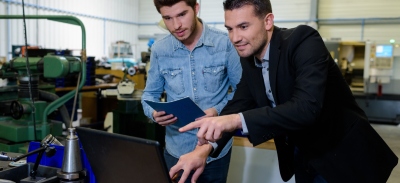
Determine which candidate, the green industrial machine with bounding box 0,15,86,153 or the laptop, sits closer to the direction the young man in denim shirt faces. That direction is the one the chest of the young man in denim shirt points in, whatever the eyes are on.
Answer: the laptop

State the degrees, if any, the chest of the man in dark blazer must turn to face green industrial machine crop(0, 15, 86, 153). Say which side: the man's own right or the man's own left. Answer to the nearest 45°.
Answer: approximately 90° to the man's own right

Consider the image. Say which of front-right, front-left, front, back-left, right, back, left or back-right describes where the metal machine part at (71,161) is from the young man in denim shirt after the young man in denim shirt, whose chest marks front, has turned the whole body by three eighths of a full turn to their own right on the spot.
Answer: left

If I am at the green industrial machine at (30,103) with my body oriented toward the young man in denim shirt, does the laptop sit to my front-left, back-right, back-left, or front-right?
front-right

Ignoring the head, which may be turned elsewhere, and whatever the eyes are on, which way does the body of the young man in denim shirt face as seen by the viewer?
toward the camera

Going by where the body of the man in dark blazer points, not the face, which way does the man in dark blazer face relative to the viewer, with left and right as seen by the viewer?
facing the viewer and to the left of the viewer

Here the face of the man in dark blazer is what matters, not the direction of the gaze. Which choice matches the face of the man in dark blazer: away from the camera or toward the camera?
toward the camera

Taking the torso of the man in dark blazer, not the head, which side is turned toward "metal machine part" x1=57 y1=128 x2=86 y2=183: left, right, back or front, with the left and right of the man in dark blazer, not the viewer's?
front

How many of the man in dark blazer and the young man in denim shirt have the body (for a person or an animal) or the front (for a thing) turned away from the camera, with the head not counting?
0
